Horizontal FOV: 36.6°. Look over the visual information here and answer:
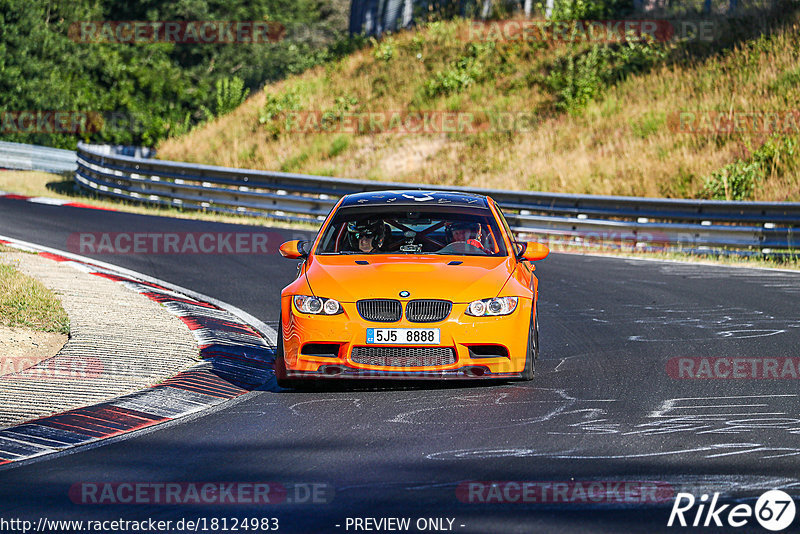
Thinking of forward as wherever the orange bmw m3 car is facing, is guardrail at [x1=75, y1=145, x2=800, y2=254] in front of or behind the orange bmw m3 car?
behind

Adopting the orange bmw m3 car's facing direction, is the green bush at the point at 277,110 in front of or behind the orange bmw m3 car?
behind

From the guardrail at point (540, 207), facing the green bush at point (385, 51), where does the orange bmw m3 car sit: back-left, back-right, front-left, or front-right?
back-left

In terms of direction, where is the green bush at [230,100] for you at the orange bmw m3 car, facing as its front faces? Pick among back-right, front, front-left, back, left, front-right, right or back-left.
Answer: back

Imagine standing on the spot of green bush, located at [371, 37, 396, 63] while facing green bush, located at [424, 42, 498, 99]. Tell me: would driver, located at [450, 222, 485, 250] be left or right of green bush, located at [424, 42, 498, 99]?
right

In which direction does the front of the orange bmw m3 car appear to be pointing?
toward the camera

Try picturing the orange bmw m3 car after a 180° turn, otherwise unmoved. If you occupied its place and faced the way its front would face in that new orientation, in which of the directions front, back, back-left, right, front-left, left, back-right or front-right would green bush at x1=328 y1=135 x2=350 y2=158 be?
front

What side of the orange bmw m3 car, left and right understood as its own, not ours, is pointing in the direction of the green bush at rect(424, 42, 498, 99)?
back

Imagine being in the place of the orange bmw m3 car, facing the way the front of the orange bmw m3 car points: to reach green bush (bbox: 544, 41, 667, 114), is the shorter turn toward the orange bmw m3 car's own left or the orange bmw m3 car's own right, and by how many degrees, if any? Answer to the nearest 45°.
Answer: approximately 180°

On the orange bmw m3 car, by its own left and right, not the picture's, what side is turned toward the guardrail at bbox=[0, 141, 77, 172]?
back

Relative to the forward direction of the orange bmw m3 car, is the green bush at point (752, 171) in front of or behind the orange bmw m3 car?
behind
